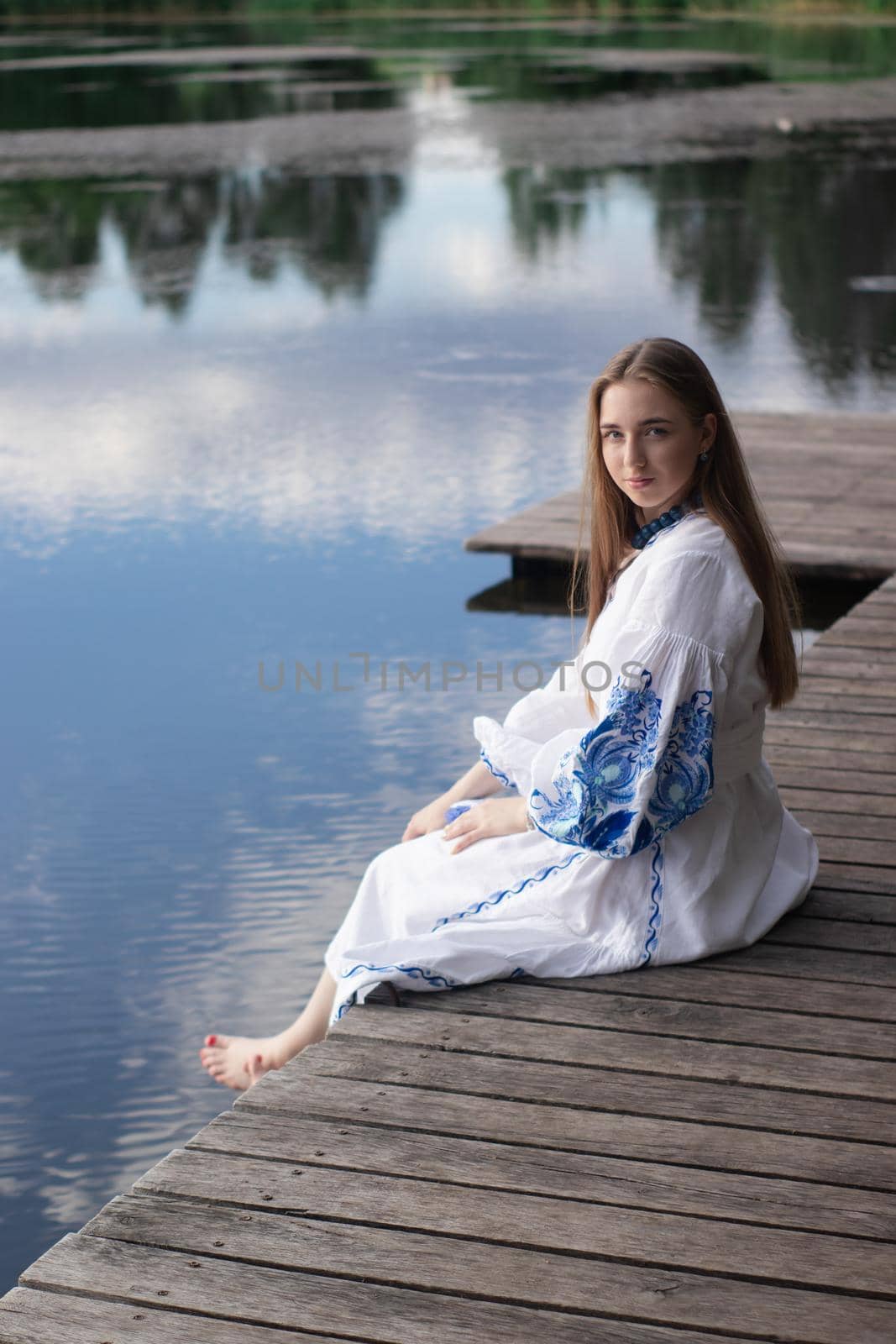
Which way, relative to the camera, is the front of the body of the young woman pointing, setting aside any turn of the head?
to the viewer's left

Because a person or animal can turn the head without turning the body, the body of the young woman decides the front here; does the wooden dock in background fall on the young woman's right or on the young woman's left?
on the young woman's right
